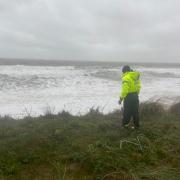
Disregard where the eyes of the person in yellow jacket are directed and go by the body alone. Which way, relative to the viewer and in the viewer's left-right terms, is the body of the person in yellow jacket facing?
facing away from the viewer and to the left of the viewer
